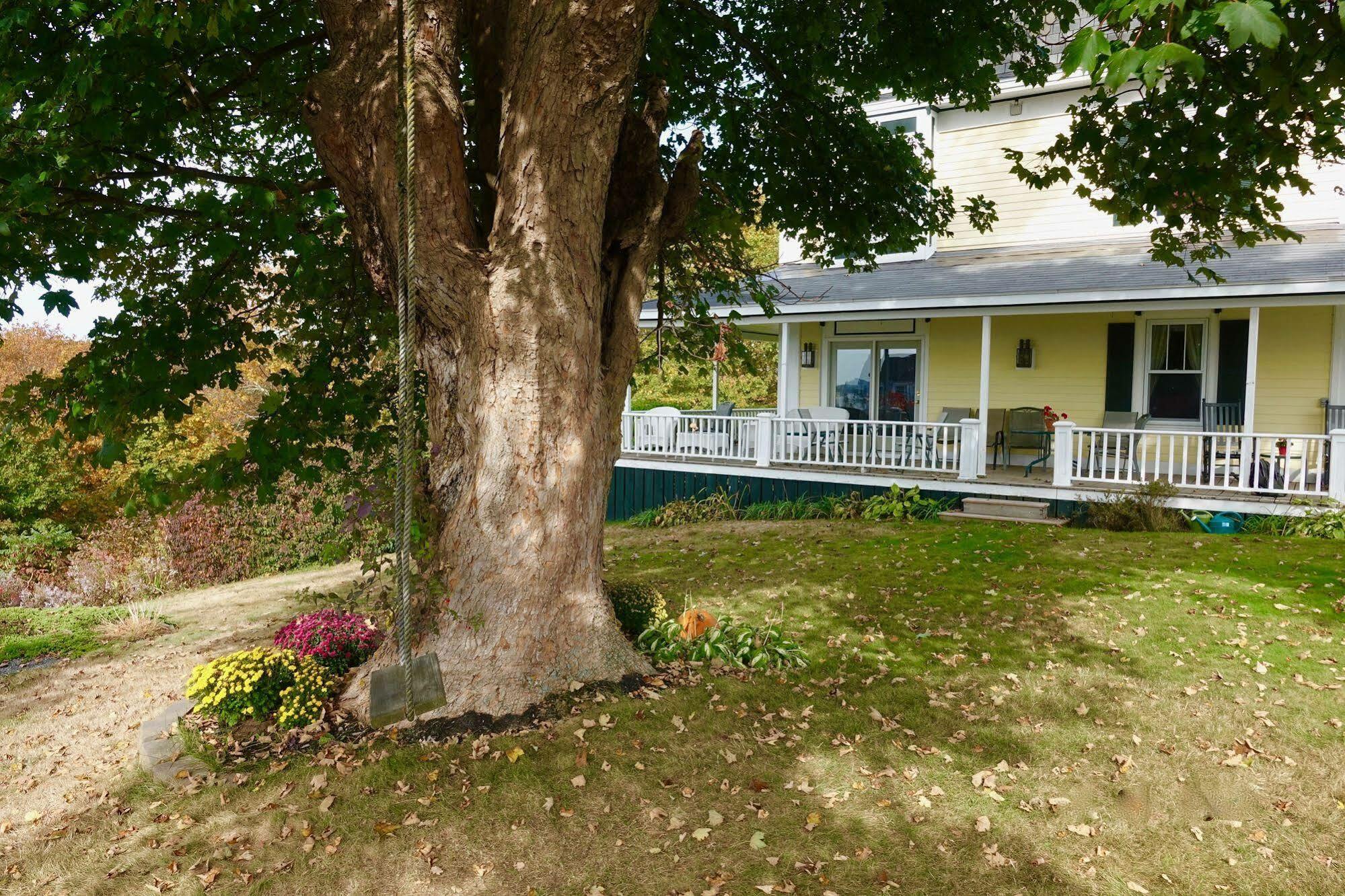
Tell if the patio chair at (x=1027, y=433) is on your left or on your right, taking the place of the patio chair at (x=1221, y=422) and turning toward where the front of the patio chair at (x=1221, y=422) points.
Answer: on your right

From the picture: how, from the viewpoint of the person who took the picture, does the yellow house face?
facing the viewer

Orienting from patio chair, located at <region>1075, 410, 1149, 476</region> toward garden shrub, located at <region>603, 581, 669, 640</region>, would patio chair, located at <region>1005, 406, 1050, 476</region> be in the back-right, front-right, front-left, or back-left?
front-right

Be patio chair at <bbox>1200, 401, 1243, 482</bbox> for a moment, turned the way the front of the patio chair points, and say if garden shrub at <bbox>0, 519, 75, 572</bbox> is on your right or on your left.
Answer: on your right

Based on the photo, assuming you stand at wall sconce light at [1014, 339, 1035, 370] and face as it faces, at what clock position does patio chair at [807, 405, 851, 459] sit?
The patio chair is roughly at 2 o'clock from the wall sconce light.

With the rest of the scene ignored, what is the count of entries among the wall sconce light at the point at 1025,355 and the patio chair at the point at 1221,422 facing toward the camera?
2

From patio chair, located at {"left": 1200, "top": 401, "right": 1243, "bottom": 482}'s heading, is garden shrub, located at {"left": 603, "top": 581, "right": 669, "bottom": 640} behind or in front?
in front

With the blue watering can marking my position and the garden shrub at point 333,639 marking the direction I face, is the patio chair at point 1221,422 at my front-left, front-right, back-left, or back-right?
back-right

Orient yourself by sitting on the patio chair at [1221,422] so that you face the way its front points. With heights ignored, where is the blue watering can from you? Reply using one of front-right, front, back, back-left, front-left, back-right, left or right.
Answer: front

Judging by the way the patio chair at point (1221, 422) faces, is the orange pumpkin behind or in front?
in front

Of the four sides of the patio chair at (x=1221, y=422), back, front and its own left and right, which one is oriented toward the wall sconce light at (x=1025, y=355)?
right

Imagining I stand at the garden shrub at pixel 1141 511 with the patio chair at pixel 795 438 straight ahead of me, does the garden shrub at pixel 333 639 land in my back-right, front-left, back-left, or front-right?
front-left

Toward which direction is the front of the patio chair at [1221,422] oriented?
toward the camera

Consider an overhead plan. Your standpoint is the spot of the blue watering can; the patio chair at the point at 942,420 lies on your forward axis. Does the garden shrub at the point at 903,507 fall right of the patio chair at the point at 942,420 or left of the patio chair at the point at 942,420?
left

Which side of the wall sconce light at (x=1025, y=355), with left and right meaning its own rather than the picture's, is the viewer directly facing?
front

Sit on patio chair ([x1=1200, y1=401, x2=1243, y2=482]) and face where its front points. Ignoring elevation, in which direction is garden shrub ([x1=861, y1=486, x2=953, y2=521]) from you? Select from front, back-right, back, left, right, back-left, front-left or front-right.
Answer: front-right

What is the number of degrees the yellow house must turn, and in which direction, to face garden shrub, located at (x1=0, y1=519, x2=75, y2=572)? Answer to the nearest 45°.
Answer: approximately 90° to its right
